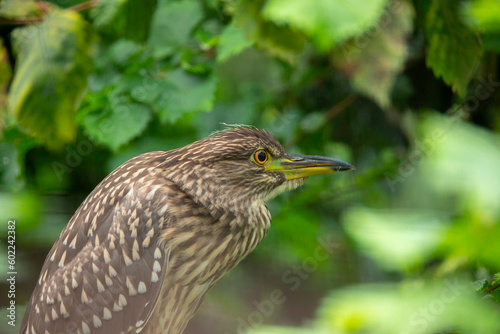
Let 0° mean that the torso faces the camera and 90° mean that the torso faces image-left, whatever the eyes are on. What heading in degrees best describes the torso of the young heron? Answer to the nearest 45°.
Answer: approximately 270°
